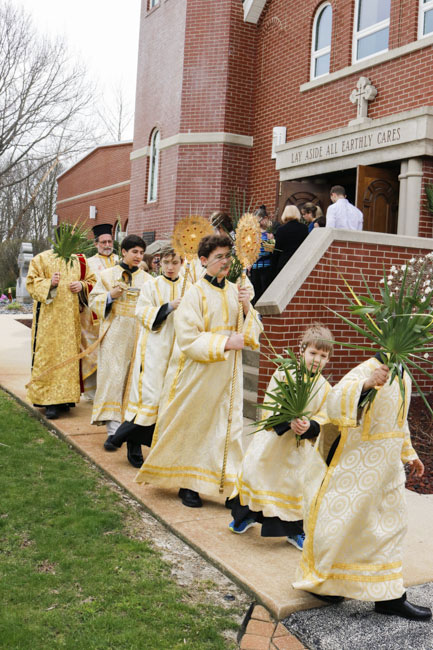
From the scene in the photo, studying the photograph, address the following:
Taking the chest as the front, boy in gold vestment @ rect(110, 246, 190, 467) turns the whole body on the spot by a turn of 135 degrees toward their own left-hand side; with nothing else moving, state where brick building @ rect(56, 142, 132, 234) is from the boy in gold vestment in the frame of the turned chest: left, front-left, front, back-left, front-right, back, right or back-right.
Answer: front

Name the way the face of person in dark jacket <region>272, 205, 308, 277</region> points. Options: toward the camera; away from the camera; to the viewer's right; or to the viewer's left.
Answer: away from the camera

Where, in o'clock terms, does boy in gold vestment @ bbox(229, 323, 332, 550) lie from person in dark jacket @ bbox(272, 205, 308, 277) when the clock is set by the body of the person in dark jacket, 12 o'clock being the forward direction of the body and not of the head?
The boy in gold vestment is roughly at 6 o'clock from the person in dark jacket.

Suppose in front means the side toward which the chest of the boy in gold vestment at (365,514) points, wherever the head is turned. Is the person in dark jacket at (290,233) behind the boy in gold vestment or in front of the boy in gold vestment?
behind

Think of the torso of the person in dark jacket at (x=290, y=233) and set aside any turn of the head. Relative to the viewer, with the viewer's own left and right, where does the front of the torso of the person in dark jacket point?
facing away from the viewer

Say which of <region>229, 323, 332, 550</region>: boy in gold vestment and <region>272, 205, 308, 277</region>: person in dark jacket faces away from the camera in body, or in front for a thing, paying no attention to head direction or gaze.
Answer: the person in dark jacket

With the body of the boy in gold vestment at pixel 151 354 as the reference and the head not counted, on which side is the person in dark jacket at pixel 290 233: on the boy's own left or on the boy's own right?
on the boy's own left

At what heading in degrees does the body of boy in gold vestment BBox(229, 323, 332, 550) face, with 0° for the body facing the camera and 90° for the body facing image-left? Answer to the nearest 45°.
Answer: approximately 315°

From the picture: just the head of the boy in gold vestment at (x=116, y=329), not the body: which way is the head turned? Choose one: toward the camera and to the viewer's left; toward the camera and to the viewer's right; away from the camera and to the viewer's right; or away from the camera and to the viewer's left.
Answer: toward the camera and to the viewer's right

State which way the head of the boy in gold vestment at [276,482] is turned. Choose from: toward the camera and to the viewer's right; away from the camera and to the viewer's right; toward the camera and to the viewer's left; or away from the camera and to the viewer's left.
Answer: toward the camera and to the viewer's right

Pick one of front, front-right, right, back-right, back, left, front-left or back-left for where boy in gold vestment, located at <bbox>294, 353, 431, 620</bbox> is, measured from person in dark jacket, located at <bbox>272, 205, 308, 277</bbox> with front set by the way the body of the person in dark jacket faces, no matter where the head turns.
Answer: back

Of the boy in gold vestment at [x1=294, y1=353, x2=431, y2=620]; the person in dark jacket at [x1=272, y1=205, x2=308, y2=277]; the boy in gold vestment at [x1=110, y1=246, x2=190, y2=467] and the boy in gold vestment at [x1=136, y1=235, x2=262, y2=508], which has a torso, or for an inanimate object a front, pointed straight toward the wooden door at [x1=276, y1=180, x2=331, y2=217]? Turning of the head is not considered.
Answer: the person in dark jacket
